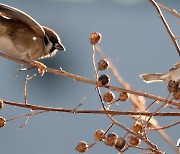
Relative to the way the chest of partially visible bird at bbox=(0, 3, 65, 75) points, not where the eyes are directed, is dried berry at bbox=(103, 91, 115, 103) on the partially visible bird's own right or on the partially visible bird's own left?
on the partially visible bird's own right

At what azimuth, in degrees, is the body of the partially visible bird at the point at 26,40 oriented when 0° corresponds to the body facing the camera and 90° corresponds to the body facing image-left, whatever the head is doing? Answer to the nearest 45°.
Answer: approximately 270°

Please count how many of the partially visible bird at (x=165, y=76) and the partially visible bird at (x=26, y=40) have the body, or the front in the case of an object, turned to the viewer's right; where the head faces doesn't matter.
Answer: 2

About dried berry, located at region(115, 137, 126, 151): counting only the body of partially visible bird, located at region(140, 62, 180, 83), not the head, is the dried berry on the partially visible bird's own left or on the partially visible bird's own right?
on the partially visible bird's own right

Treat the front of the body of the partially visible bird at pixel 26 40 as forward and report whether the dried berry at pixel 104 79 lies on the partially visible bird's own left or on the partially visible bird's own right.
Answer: on the partially visible bird's own right
